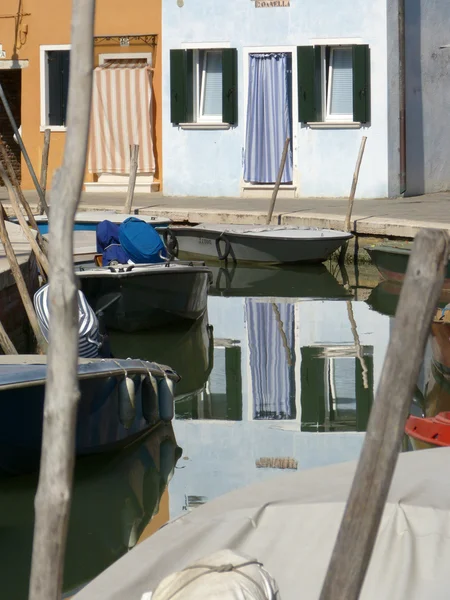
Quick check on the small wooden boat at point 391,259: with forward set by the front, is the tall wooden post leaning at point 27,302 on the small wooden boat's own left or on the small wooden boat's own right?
on the small wooden boat's own left

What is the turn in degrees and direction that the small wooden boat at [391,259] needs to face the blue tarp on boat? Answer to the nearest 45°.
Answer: approximately 45° to its left

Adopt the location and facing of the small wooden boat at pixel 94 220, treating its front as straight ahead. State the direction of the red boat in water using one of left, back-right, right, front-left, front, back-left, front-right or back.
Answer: right

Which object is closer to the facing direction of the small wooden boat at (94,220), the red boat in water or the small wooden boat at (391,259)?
the small wooden boat

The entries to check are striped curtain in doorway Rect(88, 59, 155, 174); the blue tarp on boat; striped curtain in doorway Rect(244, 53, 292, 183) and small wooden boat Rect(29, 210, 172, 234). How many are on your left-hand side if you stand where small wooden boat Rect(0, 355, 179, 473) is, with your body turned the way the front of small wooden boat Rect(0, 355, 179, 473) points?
4

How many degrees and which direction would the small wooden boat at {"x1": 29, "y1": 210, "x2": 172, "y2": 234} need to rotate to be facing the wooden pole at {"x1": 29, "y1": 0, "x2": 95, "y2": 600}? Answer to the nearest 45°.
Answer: approximately 90° to its right

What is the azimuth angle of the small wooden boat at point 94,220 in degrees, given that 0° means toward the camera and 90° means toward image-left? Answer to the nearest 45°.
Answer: approximately 270°

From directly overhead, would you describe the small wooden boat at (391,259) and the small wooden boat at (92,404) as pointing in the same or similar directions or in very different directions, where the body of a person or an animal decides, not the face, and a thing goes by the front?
very different directions

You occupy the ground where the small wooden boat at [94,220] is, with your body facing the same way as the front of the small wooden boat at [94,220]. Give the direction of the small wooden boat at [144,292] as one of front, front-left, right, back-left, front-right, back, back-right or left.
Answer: right

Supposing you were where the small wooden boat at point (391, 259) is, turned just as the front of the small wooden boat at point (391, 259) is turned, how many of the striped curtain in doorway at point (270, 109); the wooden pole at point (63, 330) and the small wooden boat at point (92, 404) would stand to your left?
2

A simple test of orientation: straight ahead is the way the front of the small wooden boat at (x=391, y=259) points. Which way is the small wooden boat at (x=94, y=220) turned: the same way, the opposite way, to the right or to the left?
the opposite way

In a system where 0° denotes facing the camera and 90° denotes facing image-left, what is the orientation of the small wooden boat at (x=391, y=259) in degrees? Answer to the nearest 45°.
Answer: approximately 90°

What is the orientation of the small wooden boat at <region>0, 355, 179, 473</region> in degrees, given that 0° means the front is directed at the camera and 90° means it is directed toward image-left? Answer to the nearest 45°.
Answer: approximately 270°

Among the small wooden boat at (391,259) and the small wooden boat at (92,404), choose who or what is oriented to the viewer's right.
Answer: the small wooden boat at (92,404)

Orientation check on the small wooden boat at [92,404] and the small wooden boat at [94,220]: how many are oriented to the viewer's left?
0

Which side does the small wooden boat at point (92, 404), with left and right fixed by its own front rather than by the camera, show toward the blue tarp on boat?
left
